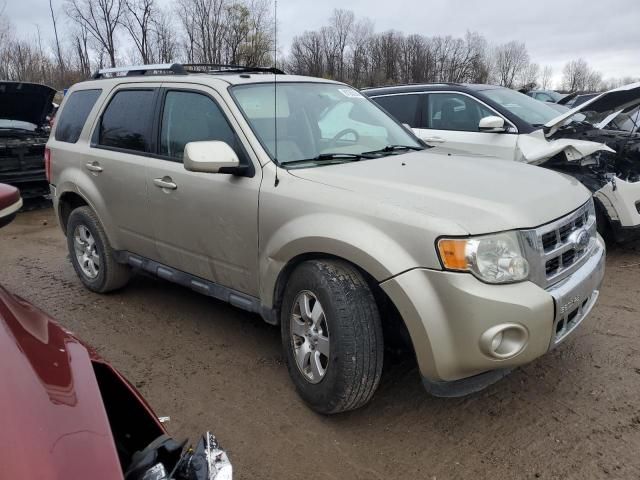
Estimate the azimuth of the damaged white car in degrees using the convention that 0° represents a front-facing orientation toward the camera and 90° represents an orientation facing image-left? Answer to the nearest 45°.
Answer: approximately 315°

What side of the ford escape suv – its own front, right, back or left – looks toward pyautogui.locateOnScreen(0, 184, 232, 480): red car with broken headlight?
right

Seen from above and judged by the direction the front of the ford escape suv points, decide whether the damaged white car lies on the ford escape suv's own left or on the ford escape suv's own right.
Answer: on the ford escape suv's own left

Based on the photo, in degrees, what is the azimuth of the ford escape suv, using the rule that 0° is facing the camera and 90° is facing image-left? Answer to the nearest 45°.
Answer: approximately 315°

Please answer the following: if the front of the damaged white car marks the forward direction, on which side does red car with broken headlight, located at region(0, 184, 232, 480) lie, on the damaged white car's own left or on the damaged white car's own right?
on the damaged white car's own right
